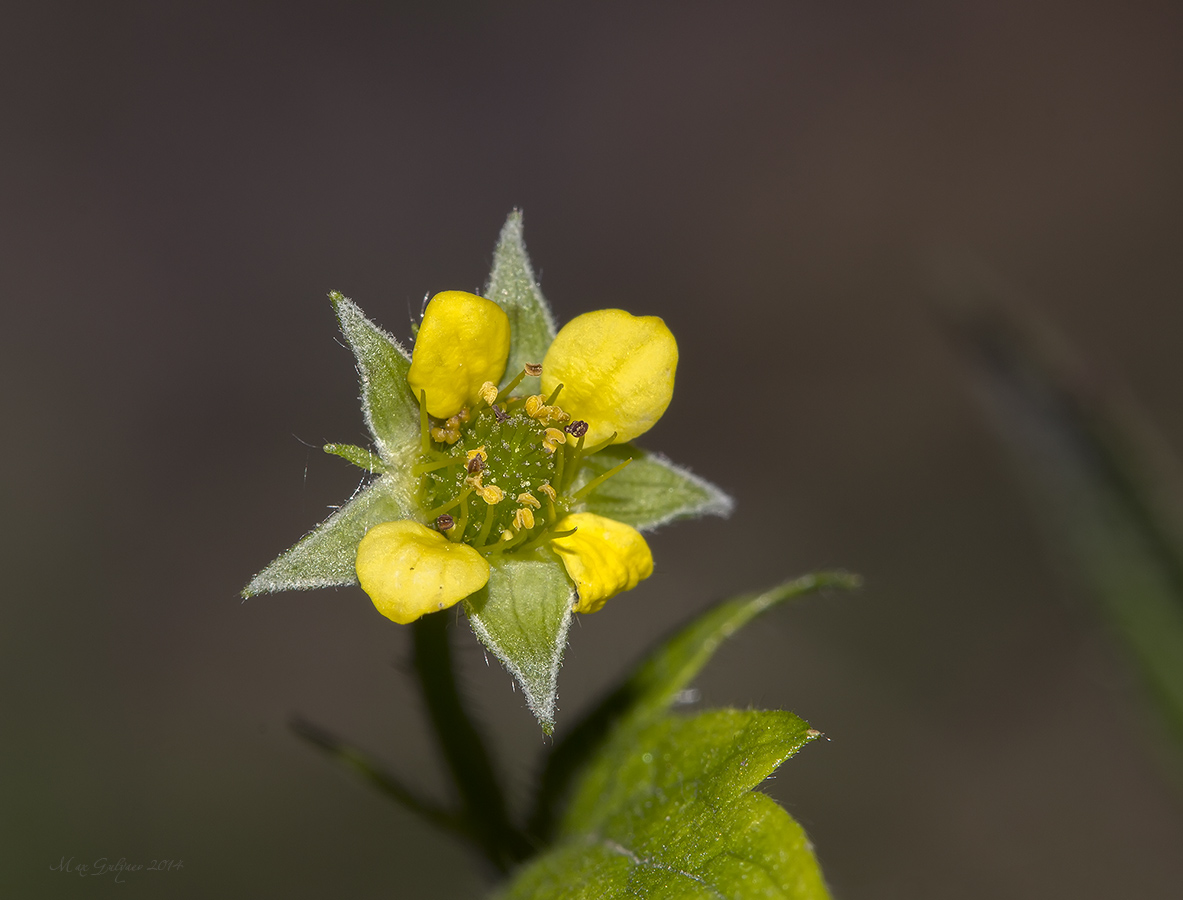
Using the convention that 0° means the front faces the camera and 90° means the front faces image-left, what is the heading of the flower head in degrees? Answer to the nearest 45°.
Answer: approximately 0°
